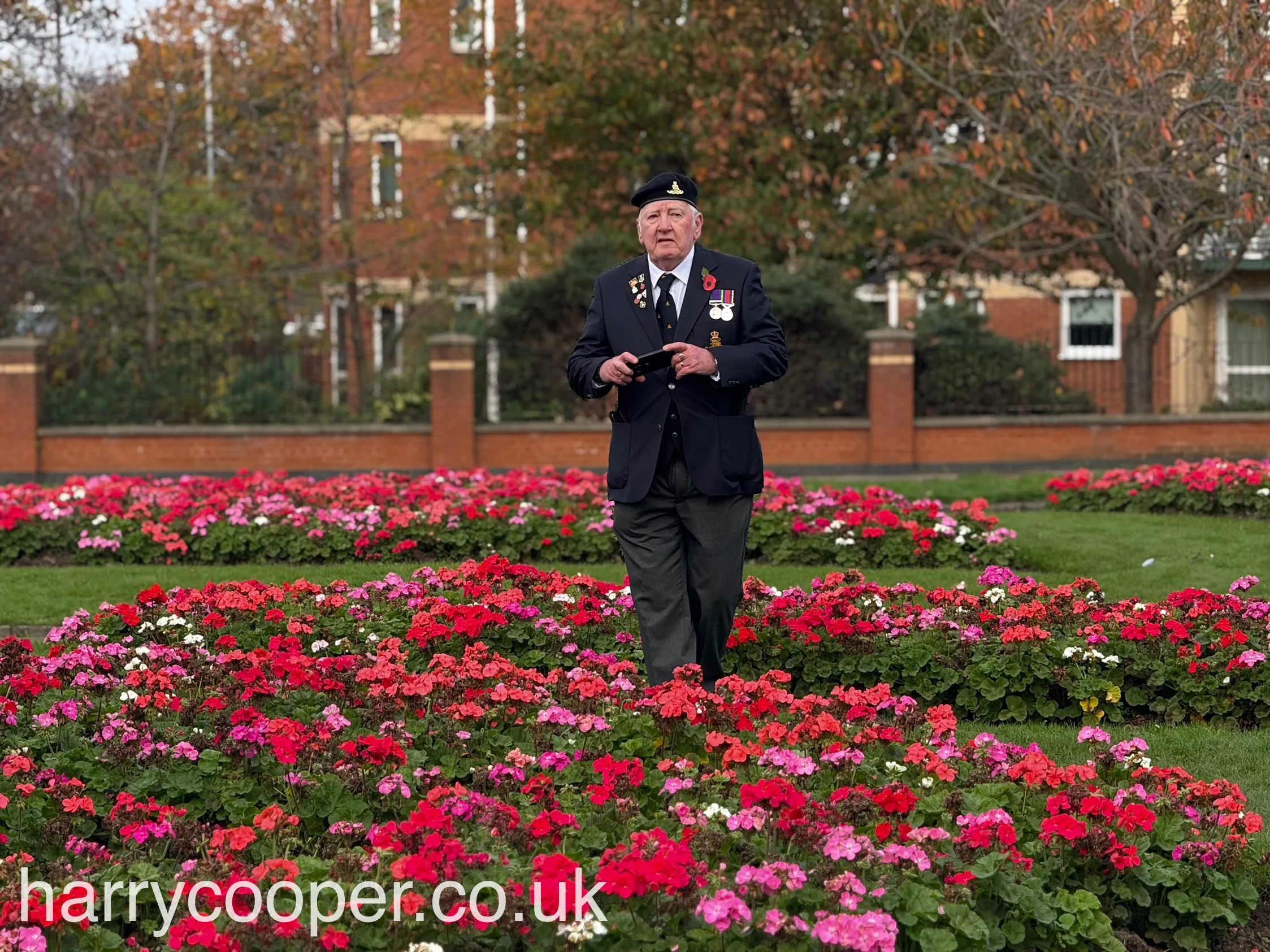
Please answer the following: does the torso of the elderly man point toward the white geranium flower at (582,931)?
yes

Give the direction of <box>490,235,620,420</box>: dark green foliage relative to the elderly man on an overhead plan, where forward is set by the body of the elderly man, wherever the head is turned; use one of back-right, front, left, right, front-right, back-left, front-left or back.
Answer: back

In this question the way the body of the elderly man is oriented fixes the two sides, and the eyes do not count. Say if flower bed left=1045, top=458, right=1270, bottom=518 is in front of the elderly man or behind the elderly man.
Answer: behind

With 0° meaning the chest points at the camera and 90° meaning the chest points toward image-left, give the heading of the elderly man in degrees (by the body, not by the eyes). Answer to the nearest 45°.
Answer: approximately 0°

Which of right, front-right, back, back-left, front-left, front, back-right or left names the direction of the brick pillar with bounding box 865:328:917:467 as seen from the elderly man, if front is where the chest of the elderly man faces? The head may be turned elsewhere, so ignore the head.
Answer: back

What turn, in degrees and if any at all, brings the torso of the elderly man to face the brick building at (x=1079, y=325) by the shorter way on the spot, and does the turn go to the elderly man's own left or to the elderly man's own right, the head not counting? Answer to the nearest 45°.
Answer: approximately 180°

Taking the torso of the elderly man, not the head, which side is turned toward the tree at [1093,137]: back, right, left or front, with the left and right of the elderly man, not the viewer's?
back

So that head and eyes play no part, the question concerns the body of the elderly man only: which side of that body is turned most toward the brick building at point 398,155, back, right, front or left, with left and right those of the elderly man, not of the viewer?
back

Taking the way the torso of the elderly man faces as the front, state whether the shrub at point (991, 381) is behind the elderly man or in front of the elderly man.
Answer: behind

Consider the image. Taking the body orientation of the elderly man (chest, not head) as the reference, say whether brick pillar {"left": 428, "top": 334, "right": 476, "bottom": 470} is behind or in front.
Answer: behind

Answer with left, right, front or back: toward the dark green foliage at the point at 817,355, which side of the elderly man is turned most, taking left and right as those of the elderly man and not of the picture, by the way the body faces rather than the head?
back
